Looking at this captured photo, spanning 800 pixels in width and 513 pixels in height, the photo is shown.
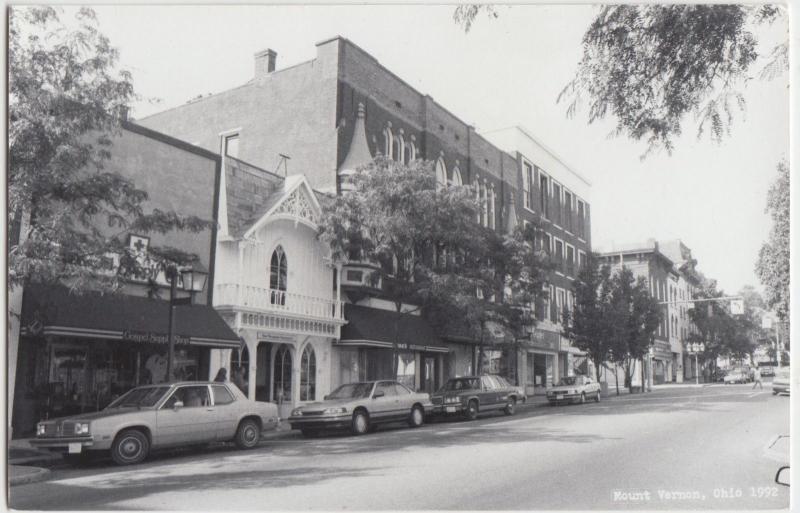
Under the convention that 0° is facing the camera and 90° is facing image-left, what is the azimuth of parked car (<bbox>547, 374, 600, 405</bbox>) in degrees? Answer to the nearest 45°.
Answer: approximately 45°

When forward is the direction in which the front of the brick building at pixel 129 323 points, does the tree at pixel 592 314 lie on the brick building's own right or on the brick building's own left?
on the brick building's own left

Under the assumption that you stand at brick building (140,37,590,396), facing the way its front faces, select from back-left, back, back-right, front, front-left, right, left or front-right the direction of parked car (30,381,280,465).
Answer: front-right

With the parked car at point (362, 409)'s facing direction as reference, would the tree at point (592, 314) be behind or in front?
behind

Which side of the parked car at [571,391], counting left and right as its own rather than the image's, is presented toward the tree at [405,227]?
front

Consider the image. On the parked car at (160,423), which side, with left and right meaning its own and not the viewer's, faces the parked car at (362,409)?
back

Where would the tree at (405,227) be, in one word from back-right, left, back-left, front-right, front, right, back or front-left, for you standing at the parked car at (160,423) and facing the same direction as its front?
back

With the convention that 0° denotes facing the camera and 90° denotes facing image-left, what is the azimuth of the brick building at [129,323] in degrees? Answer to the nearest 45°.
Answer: approximately 315°

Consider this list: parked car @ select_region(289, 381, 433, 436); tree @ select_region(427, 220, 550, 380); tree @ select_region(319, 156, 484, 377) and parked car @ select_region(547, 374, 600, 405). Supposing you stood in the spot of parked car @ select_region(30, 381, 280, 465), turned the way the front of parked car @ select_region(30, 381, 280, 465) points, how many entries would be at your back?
4

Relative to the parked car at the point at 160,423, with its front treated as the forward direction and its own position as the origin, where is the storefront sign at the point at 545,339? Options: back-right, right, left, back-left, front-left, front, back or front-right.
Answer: back

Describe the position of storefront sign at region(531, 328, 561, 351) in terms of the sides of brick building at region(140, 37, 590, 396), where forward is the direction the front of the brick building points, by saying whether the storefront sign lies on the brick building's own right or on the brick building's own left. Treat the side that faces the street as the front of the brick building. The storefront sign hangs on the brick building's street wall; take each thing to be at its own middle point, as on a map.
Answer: on the brick building's own left

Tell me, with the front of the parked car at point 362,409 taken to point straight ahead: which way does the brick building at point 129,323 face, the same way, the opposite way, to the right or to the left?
to the left

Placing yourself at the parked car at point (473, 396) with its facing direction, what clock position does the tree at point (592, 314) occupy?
The tree is roughly at 5 o'clock from the parked car.

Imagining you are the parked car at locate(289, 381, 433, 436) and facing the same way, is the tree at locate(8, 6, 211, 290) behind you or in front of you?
in front

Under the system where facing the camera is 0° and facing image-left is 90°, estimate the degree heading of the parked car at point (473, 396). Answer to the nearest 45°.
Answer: approximately 45°
